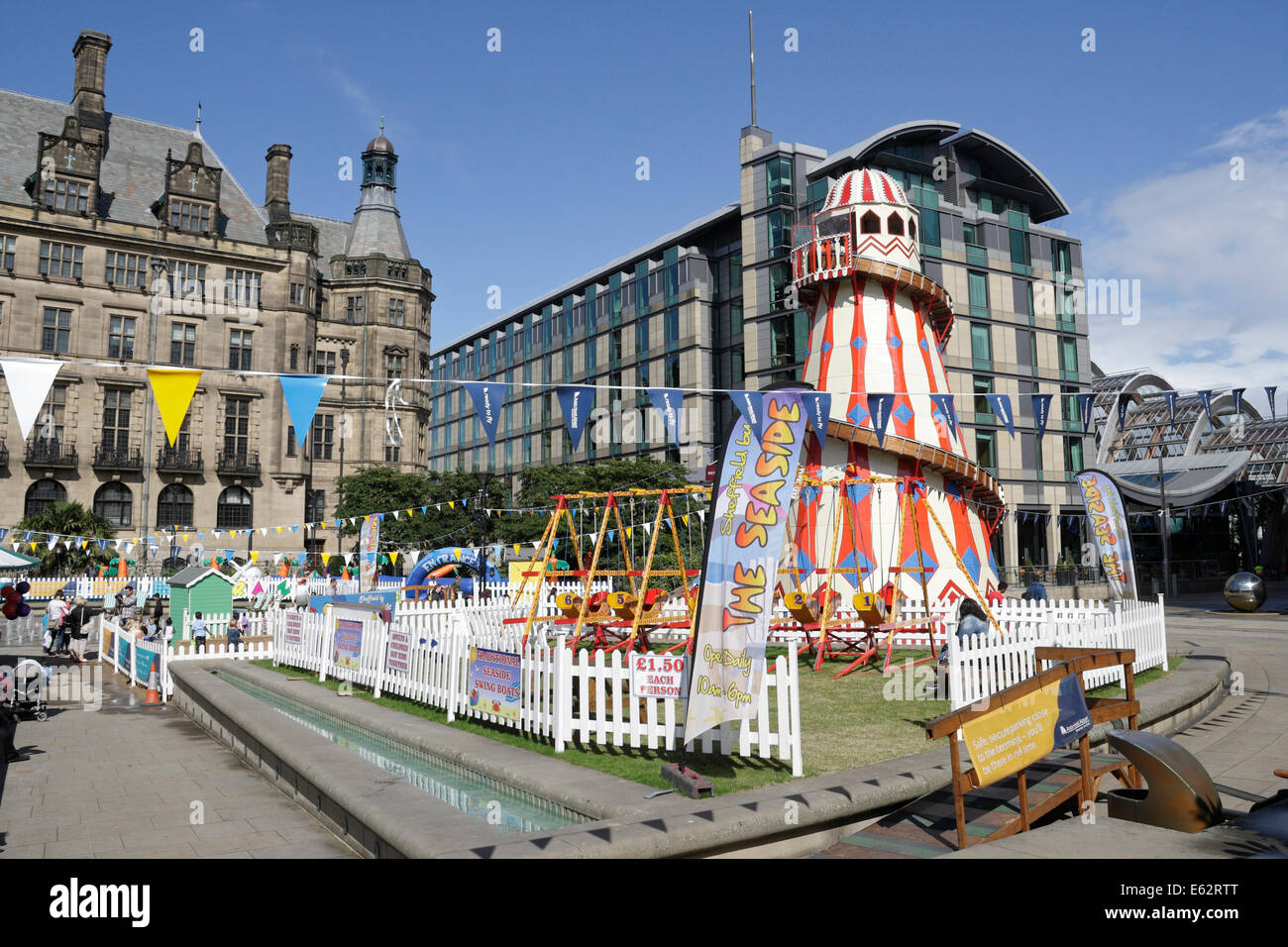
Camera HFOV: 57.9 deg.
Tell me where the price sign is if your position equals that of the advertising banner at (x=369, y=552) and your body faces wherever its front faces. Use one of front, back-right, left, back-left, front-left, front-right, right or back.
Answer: front

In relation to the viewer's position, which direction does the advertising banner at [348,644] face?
facing the viewer and to the left of the viewer

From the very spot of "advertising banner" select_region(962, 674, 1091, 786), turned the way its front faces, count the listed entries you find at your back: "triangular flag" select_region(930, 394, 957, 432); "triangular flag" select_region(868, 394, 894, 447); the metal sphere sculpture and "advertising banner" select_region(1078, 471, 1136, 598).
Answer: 4

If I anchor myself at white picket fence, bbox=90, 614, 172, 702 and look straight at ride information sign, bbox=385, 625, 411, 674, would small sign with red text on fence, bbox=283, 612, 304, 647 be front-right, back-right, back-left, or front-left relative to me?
front-left

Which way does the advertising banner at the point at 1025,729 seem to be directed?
toward the camera

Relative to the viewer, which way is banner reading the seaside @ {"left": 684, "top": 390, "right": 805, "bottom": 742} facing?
toward the camera

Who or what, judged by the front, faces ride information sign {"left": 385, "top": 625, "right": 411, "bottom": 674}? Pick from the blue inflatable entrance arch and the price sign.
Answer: the blue inflatable entrance arch

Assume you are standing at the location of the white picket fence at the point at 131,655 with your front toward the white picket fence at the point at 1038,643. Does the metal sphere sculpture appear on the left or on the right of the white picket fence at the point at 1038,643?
left

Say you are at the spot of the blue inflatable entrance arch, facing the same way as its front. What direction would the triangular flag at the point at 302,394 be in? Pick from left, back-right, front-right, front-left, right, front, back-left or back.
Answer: front

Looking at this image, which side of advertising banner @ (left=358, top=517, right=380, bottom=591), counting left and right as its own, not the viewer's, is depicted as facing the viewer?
front

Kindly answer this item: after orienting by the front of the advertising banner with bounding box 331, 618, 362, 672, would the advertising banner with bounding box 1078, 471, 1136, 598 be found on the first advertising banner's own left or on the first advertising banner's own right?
on the first advertising banner's own left
